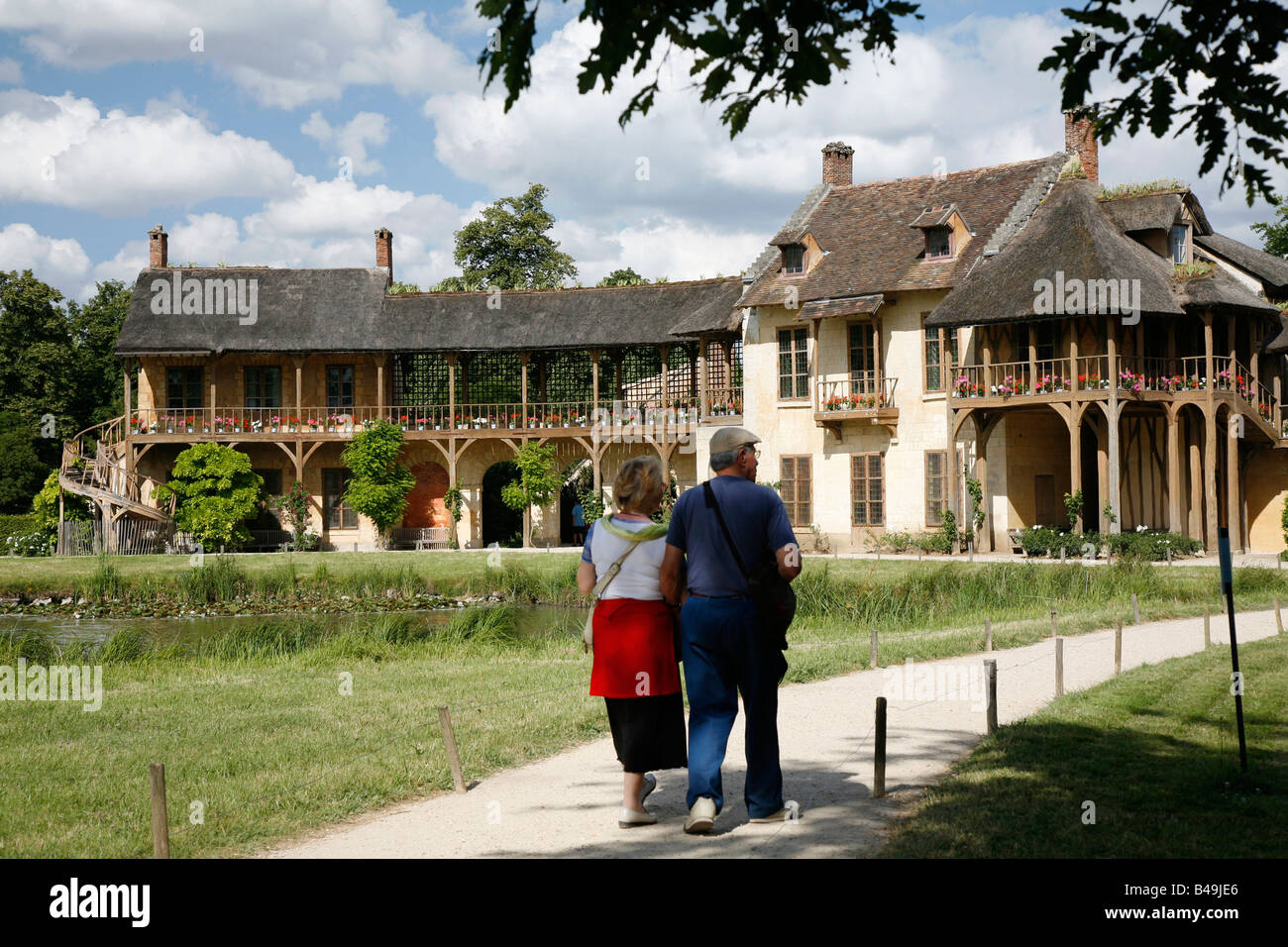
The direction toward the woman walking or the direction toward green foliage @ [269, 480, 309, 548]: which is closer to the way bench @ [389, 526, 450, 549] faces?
the woman walking

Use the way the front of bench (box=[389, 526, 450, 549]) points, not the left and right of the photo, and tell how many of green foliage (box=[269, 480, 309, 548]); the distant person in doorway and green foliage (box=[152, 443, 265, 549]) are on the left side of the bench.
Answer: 1

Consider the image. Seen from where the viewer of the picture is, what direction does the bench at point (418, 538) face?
facing the viewer

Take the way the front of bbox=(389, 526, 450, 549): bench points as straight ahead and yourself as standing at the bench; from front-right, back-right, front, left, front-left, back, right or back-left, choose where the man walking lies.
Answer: front

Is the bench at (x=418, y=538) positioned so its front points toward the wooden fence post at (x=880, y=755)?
yes

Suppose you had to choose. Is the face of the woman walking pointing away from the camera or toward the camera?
away from the camera

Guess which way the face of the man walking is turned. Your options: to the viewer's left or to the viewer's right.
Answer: to the viewer's right

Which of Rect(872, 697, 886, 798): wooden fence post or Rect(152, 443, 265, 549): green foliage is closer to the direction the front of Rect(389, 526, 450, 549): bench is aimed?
the wooden fence post

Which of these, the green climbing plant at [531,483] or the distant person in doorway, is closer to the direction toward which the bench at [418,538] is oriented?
the green climbing plant

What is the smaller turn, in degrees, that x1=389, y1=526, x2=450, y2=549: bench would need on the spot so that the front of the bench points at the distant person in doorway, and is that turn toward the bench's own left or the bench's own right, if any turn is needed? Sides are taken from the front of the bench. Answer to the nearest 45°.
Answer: approximately 90° to the bench's own left

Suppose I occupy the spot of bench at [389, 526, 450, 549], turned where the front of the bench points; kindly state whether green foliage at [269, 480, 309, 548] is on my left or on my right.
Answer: on my right

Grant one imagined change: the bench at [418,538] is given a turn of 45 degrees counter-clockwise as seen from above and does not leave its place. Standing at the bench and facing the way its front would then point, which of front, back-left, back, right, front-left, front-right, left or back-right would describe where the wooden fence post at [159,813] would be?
front-right

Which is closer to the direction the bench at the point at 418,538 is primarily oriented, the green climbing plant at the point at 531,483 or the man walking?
the man walking

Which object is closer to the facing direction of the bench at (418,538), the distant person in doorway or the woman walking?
the woman walking

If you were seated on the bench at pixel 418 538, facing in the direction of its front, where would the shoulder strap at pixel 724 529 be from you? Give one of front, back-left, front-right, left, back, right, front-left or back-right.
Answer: front

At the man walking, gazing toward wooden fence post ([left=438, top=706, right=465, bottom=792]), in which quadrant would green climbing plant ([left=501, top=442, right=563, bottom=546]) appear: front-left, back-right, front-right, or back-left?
front-right

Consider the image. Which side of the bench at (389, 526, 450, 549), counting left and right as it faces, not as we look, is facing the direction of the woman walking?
front
